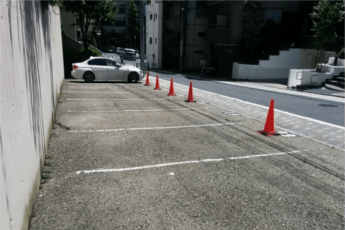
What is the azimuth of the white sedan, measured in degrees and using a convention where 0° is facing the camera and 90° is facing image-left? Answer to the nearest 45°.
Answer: approximately 270°

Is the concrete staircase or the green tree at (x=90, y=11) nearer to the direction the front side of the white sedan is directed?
the concrete staircase

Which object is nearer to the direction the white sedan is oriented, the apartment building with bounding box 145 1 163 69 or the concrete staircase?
the concrete staircase

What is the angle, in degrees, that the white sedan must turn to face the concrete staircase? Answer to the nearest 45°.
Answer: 0° — it already faces it

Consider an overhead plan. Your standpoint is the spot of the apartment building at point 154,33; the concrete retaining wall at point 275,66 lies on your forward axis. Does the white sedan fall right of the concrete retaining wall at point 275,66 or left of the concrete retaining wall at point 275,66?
right

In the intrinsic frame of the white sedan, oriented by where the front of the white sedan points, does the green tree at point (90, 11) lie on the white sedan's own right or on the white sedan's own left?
on the white sedan's own left

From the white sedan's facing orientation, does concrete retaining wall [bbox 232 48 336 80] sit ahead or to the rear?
ahead

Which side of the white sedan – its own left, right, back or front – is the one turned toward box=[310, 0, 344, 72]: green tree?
front

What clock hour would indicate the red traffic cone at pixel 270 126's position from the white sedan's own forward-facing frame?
The red traffic cone is roughly at 2 o'clock from the white sedan.

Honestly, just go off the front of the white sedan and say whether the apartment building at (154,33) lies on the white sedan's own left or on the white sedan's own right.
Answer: on the white sedan's own left
